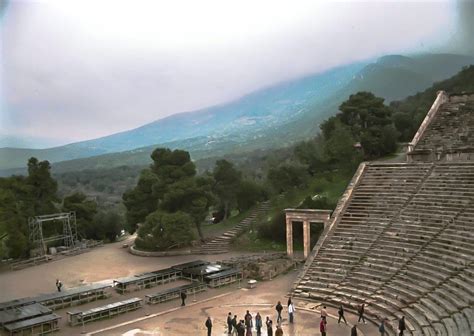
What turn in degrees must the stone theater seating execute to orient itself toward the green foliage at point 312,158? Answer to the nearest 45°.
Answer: approximately 135° to its right

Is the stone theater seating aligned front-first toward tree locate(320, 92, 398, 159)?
no

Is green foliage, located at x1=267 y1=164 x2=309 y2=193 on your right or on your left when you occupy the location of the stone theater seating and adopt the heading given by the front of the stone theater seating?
on your right

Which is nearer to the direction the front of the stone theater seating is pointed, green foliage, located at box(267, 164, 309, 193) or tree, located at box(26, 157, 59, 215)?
the tree

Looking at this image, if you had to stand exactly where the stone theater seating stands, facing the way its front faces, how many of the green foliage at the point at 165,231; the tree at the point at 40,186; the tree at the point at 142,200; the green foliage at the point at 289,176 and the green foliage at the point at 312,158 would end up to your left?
0

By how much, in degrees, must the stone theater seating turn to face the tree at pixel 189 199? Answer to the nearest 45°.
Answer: approximately 90° to its right

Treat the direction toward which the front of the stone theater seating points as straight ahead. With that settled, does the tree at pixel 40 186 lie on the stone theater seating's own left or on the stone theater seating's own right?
on the stone theater seating's own right

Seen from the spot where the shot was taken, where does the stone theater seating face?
facing the viewer and to the left of the viewer

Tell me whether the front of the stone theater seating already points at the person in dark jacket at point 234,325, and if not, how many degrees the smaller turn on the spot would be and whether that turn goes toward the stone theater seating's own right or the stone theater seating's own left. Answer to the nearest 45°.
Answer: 0° — it already faces them

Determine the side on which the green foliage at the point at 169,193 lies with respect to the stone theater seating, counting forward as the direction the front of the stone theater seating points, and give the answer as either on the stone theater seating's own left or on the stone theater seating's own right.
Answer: on the stone theater seating's own right

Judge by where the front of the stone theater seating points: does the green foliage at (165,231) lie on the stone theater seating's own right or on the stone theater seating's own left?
on the stone theater seating's own right

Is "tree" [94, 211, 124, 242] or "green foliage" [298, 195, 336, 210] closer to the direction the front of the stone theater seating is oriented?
the tree

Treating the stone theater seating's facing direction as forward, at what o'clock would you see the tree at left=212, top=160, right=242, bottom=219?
The tree is roughly at 3 o'clock from the stone theater seating.

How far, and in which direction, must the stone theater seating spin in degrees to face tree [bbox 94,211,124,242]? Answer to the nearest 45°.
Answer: approximately 90° to its right
